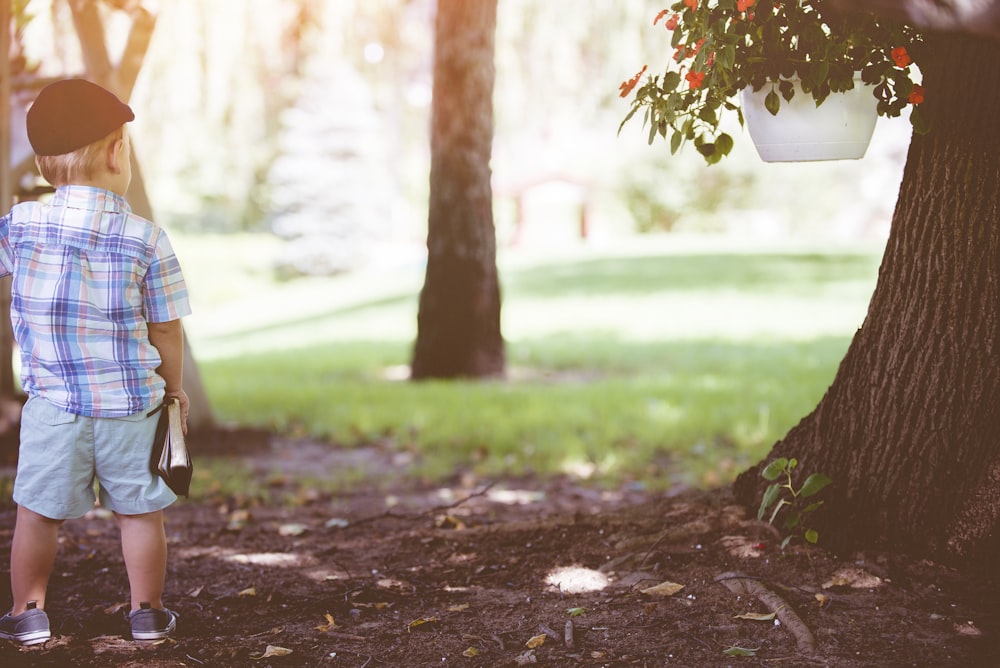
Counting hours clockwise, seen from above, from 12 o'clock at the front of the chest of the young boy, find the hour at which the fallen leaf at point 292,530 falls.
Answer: The fallen leaf is roughly at 1 o'clock from the young boy.

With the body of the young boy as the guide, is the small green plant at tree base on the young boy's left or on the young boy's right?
on the young boy's right

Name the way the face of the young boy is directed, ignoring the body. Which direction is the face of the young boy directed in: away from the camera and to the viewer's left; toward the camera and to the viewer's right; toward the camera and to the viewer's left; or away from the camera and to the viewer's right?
away from the camera and to the viewer's right

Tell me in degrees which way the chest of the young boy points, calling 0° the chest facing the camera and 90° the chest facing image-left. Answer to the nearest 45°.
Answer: approximately 180°

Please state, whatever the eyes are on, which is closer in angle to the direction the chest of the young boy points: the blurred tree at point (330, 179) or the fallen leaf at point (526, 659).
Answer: the blurred tree

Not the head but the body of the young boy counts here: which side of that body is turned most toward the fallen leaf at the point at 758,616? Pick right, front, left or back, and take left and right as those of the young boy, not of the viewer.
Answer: right

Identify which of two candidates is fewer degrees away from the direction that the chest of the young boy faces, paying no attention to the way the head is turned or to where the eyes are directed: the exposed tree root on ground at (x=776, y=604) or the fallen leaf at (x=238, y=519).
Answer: the fallen leaf

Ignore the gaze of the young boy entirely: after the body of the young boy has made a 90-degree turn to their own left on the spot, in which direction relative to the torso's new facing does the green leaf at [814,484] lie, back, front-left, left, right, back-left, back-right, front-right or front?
back

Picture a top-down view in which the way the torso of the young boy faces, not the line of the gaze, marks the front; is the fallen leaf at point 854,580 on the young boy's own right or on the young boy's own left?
on the young boy's own right

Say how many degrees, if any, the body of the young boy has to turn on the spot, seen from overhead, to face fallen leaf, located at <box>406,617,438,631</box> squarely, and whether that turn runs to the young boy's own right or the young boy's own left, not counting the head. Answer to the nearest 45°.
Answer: approximately 90° to the young boy's own right

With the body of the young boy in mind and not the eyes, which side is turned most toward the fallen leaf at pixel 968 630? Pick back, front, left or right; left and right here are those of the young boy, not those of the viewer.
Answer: right

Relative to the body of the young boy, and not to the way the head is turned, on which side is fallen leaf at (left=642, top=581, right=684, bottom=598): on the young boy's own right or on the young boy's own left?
on the young boy's own right
